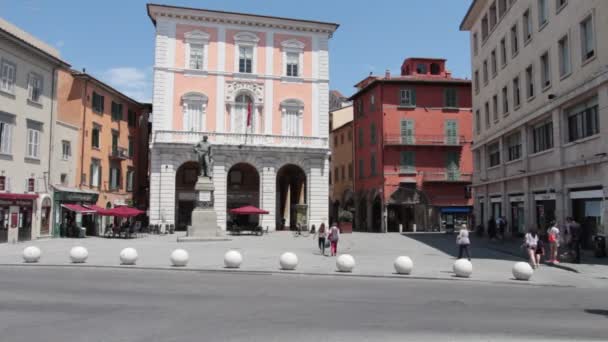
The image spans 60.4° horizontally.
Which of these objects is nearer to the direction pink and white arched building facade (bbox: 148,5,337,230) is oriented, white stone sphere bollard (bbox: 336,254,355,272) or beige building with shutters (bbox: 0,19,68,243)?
the white stone sphere bollard

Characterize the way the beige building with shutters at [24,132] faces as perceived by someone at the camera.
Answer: facing the viewer and to the right of the viewer

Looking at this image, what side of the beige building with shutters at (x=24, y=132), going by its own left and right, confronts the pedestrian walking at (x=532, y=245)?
front

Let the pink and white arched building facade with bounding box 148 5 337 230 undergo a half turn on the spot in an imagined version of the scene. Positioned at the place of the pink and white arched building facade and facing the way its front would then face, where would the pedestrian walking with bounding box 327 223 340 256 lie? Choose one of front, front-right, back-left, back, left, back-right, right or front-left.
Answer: back

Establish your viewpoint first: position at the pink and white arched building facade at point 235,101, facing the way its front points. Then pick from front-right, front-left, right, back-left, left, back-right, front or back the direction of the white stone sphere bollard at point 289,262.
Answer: front

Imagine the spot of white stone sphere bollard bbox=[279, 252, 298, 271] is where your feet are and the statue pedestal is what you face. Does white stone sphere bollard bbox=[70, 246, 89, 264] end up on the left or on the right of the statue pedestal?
left

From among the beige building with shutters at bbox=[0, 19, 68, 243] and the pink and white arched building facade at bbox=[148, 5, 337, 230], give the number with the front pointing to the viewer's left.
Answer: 0

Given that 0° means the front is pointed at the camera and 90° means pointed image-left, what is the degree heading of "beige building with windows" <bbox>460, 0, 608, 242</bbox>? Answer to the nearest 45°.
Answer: approximately 45°

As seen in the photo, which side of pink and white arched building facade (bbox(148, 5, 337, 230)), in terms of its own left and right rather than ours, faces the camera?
front

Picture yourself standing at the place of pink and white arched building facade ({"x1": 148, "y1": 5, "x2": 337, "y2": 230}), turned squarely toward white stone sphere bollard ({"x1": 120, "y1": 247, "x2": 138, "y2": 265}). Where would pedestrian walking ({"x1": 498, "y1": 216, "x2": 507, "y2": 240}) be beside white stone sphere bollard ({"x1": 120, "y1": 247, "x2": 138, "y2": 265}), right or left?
left

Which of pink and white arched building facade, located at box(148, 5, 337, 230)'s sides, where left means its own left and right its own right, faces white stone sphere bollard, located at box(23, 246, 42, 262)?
front

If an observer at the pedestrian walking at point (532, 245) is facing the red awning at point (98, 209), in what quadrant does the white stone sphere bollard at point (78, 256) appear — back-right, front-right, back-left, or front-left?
front-left
